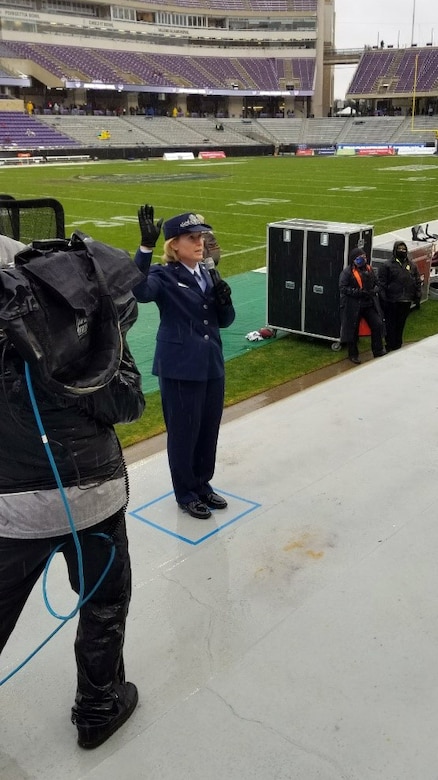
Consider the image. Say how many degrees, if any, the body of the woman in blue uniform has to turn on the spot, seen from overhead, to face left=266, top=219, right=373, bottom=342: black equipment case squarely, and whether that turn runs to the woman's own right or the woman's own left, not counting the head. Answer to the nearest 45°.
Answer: approximately 135° to the woman's own left

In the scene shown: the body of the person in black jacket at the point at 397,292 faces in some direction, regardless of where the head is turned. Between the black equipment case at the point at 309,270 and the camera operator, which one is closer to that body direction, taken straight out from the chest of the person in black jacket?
the camera operator

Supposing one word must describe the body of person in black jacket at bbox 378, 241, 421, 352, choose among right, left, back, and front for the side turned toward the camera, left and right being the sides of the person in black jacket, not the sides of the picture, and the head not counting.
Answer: front

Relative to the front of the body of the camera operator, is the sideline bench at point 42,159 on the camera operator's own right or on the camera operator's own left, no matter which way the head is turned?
on the camera operator's own left

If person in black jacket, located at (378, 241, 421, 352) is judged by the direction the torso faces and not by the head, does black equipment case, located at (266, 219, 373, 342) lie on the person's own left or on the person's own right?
on the person's own right

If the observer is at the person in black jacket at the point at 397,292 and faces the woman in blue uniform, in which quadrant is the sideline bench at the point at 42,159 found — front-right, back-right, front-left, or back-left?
back-right

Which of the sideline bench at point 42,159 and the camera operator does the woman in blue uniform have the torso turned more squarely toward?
the camera operator

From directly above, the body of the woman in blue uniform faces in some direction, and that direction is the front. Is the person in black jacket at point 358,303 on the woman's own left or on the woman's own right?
on the woman's own left

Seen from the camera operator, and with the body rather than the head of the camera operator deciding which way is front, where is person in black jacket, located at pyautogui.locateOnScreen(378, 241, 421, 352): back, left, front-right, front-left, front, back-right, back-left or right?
front

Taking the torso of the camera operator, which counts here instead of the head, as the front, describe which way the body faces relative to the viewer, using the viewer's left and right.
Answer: facing away from the viewer and to the right of the viewer

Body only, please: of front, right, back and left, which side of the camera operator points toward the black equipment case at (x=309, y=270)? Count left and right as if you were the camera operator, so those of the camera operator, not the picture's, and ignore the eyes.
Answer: front

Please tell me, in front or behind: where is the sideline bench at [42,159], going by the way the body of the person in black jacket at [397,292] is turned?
behind

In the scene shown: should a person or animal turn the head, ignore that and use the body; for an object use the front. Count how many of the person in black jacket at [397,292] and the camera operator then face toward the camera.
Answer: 1

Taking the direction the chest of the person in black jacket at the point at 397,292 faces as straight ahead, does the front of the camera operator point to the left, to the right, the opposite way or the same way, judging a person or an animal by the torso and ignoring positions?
the opposite way

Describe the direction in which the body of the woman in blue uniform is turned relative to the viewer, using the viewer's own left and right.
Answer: facing the viewer and to the right of the viewer

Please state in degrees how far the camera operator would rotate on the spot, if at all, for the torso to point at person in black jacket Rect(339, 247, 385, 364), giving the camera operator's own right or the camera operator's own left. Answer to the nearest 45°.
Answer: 0° — they already face them

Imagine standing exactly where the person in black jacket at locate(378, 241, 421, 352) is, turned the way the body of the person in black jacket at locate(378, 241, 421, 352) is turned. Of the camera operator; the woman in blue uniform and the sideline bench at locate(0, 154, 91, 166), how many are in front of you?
2

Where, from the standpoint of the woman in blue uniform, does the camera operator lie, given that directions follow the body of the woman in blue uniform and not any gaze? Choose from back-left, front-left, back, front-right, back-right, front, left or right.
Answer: front-right

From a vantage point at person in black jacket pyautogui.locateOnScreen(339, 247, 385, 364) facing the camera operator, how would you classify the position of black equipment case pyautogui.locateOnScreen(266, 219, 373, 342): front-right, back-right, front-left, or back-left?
back-right
